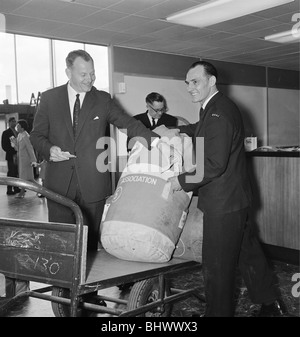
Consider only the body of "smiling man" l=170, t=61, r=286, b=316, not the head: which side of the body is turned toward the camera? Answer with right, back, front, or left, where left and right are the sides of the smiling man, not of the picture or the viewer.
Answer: left

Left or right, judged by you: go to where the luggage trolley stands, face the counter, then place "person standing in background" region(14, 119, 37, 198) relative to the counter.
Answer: left

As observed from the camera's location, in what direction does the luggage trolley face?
facing away from the viewer and to the right of the viewer

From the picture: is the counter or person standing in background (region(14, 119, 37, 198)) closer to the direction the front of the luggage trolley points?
the counter

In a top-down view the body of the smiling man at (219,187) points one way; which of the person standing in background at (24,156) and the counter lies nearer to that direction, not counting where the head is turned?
the person standing in background

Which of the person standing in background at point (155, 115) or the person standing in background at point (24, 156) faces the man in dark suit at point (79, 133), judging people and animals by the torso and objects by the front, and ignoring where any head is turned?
the person standing in background at point (155, 115)
